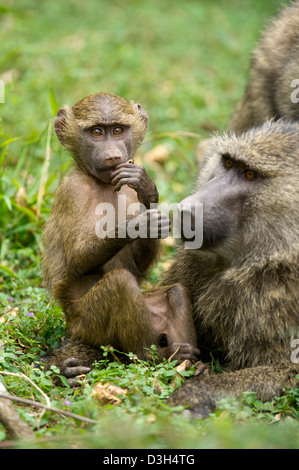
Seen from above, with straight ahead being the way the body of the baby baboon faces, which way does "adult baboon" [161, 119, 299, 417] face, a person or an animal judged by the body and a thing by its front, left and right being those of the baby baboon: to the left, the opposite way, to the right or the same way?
to the right

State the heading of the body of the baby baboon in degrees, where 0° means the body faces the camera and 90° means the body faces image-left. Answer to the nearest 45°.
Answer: approximately 315°

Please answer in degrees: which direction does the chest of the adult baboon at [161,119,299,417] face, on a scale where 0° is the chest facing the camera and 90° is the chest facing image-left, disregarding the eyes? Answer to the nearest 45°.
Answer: approximately 45°
